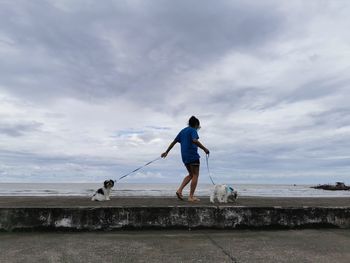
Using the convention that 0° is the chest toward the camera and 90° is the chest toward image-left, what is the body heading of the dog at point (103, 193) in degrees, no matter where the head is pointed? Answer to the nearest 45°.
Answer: approximately 270°

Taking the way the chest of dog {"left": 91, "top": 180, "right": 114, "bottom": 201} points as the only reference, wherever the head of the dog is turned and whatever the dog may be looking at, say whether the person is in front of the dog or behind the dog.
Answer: in front
